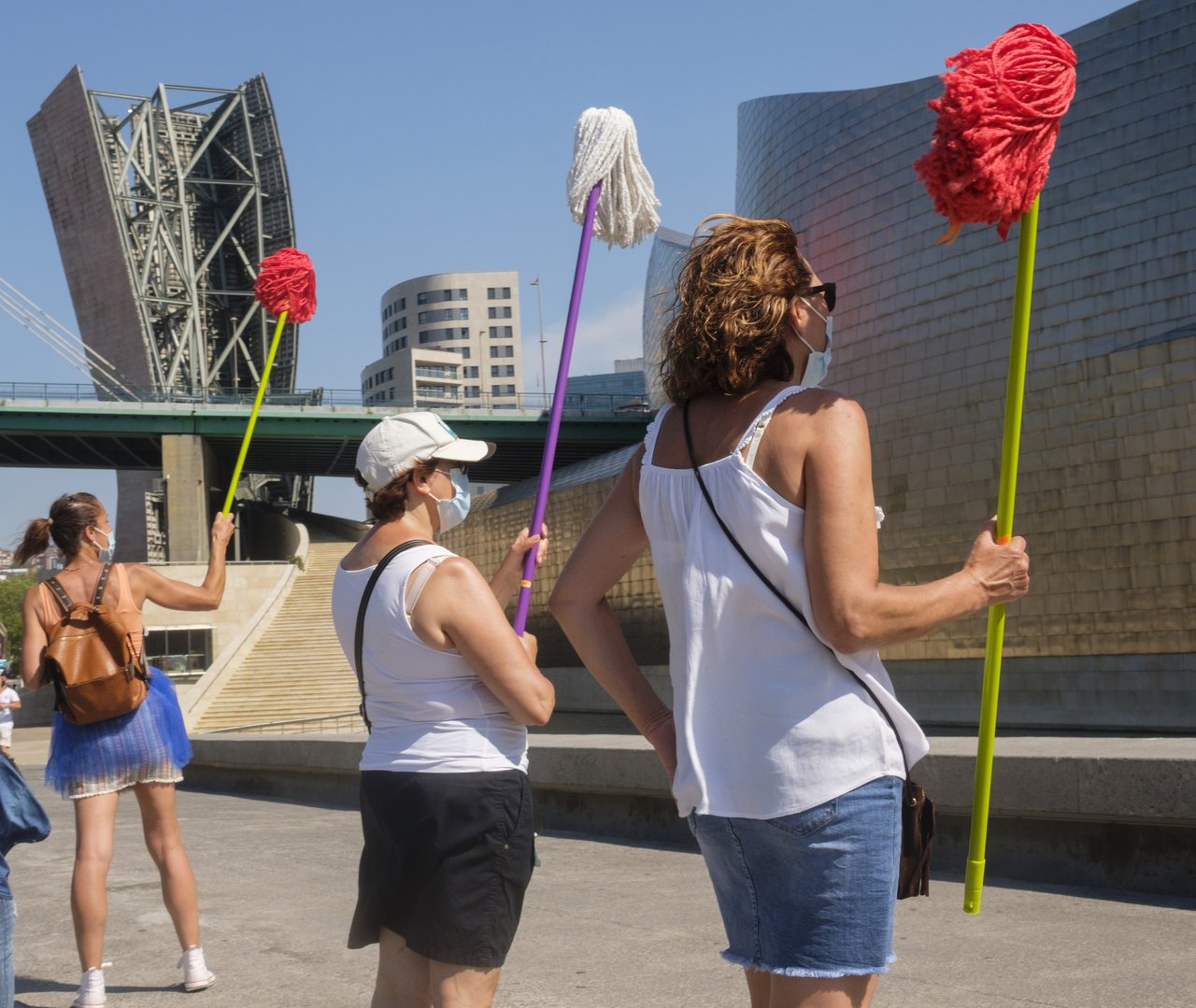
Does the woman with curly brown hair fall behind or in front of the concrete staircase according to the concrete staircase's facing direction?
in front

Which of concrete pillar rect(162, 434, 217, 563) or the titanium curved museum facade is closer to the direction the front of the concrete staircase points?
the titanium curved museum facade

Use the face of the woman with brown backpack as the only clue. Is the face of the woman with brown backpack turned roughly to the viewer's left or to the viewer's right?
to the viewer's right

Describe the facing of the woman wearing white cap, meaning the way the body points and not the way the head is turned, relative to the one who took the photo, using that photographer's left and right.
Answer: facing away from the viewer and to the right of the viewer

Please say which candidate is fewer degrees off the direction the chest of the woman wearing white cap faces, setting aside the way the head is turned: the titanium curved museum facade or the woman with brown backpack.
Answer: the titanium curved museum facade

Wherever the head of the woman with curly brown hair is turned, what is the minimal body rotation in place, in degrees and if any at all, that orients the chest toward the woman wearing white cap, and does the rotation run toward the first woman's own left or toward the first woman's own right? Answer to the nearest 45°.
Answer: approximately 90° to the first woman's own left

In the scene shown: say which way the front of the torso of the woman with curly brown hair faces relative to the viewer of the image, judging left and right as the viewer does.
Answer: facing away from the viewer and to the right of the viewer

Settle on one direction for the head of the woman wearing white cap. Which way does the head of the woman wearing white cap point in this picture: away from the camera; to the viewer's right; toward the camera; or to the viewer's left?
to the viewer's right

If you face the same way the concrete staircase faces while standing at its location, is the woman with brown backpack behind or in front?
in front
